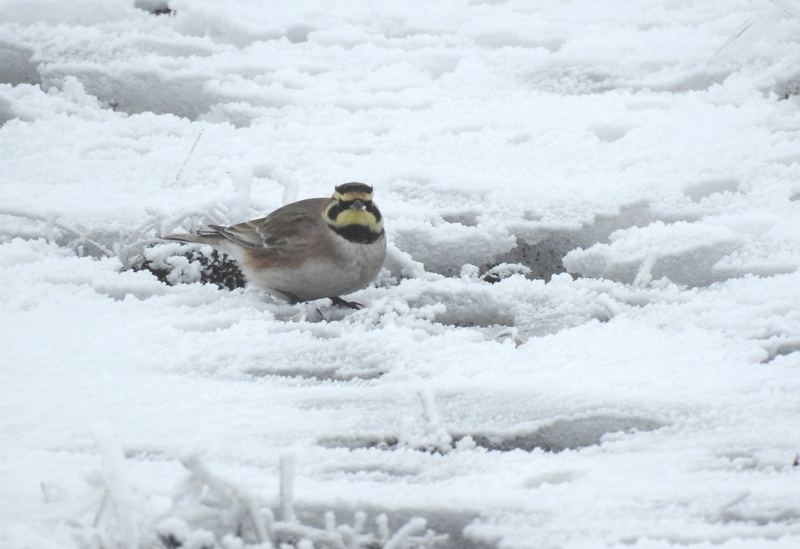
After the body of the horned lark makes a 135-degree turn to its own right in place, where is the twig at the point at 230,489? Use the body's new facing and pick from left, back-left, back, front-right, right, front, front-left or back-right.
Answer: left

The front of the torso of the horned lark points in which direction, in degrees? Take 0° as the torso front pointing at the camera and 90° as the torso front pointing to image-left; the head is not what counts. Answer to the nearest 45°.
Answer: approximately 315°
